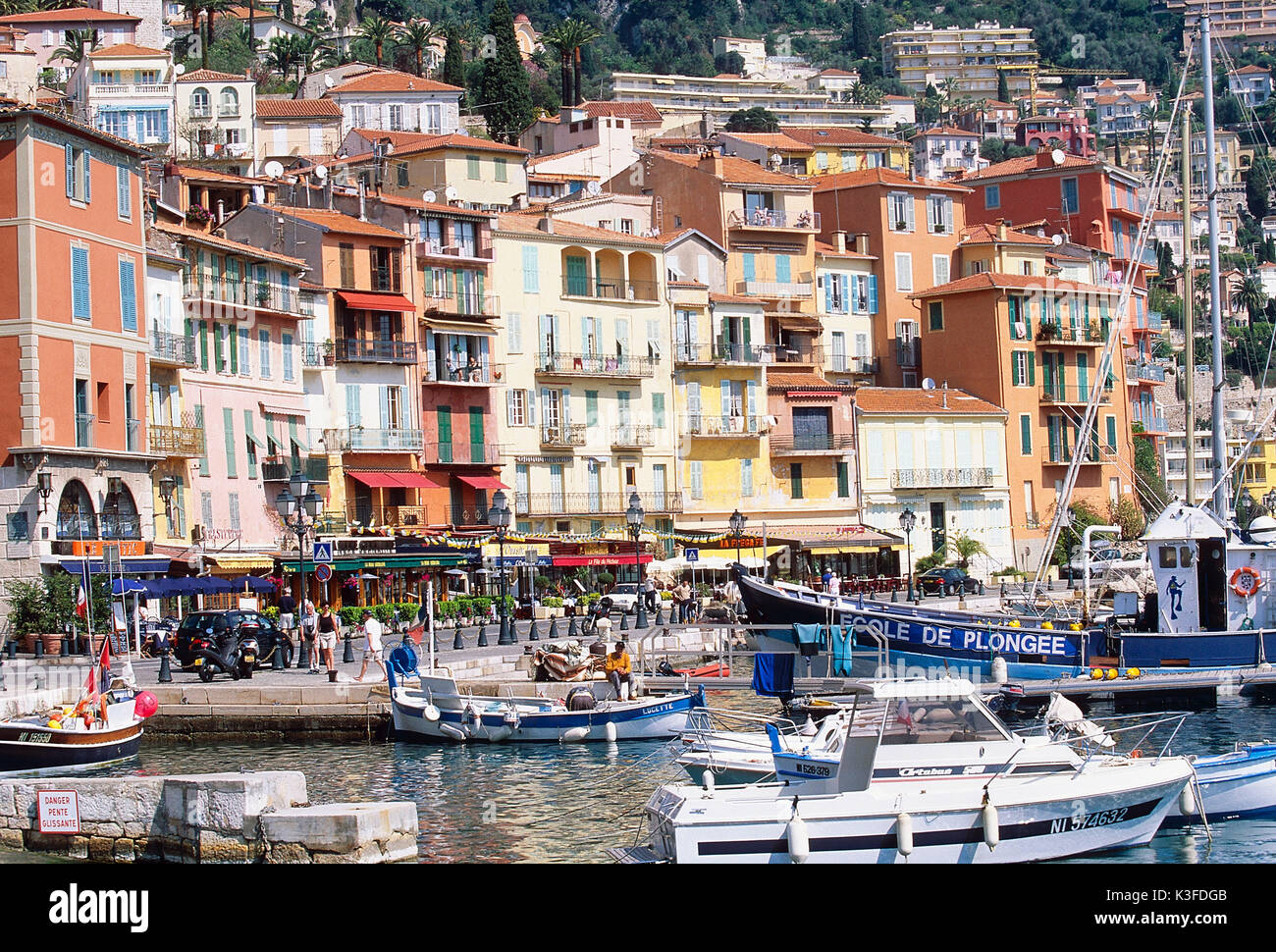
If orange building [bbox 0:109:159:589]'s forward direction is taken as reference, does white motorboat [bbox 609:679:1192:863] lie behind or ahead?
ahead

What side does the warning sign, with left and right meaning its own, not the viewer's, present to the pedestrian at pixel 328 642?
back

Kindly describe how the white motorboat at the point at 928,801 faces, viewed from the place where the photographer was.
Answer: facing to the right of the viewer

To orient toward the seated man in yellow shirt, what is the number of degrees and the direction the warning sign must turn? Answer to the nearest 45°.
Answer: approximately 135° to its left

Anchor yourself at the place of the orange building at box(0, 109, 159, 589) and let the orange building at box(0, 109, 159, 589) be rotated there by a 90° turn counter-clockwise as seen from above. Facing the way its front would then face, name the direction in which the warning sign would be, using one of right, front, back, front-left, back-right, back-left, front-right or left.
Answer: back-right

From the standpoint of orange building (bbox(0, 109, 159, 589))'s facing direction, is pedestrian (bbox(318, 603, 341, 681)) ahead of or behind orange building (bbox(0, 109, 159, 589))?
ahead

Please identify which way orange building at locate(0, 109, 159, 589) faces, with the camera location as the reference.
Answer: facing the viewer and to the right of the viewer

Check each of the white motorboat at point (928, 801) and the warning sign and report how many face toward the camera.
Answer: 1
